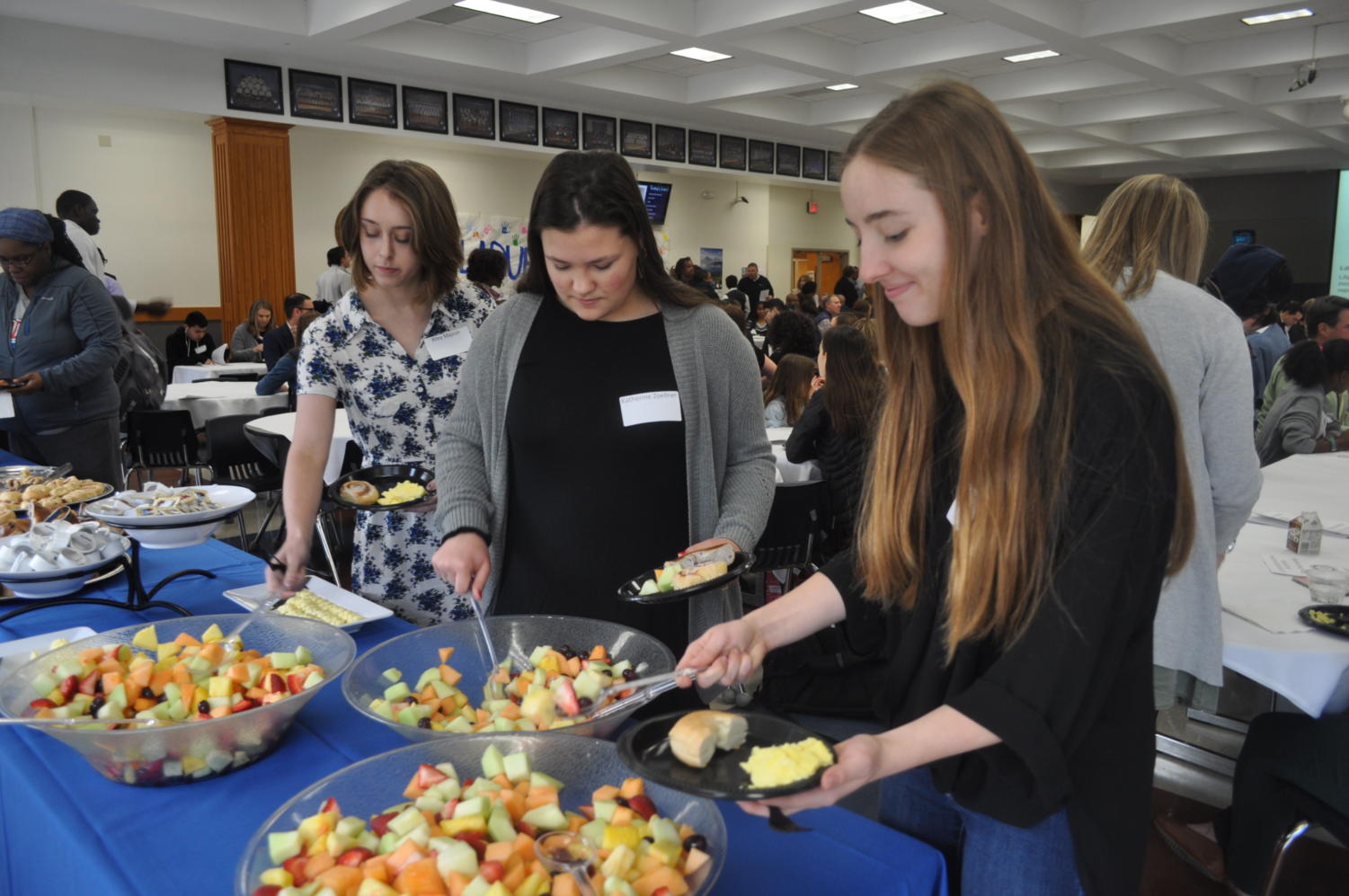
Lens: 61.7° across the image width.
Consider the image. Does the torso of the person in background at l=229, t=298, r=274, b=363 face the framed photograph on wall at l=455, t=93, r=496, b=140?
no

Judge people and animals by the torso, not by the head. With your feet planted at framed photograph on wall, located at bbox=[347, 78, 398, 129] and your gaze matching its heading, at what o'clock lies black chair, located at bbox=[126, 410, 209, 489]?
The black chair is roughly at 2 o'clock from the framed photograph on wall.

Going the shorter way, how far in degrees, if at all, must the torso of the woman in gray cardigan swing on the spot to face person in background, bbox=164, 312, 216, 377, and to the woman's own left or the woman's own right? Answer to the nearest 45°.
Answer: approximately 135° to the woman's own right

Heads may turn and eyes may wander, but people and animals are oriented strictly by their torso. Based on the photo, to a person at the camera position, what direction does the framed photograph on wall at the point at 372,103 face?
facing the viewer and to the right of the viewer

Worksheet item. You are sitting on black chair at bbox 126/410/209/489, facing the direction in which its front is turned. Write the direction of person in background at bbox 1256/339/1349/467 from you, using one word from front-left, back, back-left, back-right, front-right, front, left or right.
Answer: back-right

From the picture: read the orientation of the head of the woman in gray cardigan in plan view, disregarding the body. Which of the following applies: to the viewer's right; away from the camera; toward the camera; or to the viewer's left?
toward the camera

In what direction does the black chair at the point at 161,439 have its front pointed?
away from the camera

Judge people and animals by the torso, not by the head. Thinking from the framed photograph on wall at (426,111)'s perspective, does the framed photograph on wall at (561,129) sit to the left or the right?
on its left

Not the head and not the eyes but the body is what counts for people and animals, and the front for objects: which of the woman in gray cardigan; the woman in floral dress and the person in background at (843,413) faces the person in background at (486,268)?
the person in background at (843,413)

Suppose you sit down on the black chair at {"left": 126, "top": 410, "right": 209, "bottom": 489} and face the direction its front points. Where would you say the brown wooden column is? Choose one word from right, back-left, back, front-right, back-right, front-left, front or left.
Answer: front

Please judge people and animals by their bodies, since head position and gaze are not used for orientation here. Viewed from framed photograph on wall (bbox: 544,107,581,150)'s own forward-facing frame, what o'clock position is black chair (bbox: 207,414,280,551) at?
The black chair is roughly at 2 o'clock from the framed photograph on wall.

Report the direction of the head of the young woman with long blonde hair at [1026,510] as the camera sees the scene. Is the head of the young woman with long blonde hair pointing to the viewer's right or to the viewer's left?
to the viewer's left

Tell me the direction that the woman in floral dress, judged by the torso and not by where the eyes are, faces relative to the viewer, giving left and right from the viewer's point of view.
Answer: facing the viewer

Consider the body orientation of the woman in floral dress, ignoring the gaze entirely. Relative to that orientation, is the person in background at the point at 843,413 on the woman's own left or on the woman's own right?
on the woman's own left

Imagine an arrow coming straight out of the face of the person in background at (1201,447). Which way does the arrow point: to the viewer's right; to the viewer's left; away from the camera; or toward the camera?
away from the camera

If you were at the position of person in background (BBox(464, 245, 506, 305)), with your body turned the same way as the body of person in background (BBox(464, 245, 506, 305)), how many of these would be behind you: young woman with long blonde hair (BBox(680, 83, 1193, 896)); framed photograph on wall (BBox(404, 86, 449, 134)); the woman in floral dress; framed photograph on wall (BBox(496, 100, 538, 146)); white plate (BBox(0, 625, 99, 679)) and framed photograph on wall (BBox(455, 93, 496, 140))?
3

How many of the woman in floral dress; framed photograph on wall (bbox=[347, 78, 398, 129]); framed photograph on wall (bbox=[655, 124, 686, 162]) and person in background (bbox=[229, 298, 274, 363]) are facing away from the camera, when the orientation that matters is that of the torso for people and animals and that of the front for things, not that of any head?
0
